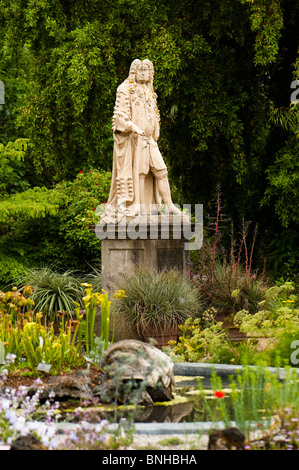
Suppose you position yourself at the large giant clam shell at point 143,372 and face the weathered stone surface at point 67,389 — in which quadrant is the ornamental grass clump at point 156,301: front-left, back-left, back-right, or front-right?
back-right

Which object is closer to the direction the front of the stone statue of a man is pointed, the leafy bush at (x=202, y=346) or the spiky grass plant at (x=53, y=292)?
the leafy bush

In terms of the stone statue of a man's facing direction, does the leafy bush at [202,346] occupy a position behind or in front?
in front

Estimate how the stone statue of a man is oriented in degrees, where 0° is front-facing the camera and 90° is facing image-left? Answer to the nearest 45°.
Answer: approximately 315°

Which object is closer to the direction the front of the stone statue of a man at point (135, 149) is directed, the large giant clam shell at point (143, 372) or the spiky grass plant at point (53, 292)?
the large giant clam shell

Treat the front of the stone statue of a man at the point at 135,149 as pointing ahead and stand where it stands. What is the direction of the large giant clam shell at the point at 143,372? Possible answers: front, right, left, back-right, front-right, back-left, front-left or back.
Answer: front-right
